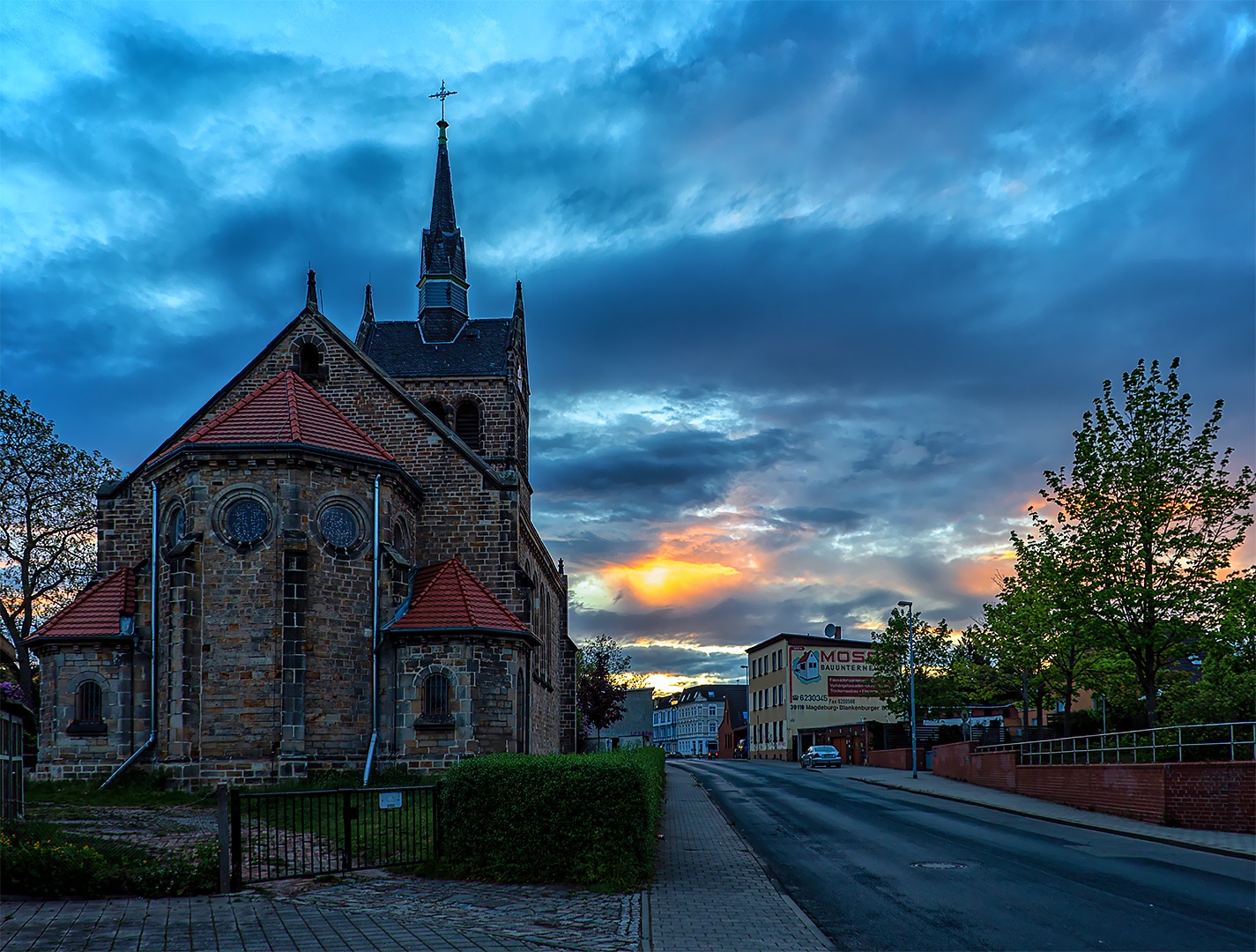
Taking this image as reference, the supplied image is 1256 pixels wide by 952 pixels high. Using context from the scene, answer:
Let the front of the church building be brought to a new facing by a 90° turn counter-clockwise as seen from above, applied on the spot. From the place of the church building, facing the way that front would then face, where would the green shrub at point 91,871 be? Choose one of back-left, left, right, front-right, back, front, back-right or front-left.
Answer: left

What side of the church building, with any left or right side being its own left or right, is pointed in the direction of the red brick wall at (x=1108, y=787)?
right

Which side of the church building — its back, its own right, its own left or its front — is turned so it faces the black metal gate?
back

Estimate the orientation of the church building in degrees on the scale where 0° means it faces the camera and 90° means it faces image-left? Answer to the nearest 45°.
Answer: approximately 180°

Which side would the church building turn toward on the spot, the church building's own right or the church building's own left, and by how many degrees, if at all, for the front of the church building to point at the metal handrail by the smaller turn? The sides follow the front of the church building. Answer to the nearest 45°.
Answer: approximately 135° to the church building's own right

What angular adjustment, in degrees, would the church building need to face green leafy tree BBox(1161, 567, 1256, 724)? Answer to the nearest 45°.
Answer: approximately 90° to its right

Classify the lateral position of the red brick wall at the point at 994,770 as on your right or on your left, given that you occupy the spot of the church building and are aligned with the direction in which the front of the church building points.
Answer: on your right

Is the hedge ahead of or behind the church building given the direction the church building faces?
behind
